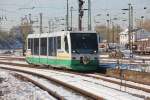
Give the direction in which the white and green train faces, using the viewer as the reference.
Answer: facing the viewer and to the right of the viewer
